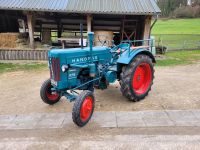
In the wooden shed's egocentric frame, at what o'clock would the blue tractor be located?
The blue tractor is roughly at 12 o'clock from the wooden shed.

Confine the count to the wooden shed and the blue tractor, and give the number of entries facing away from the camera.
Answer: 0

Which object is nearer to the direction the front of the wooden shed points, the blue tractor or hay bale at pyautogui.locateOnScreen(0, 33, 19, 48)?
the blue tractor

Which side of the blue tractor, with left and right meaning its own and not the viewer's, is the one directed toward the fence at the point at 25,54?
right

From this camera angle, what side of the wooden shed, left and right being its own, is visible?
front

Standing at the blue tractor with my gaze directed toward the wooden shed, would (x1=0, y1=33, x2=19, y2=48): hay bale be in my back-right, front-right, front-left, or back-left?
front-left

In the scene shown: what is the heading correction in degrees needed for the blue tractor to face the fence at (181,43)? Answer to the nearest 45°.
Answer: approximately 180°
